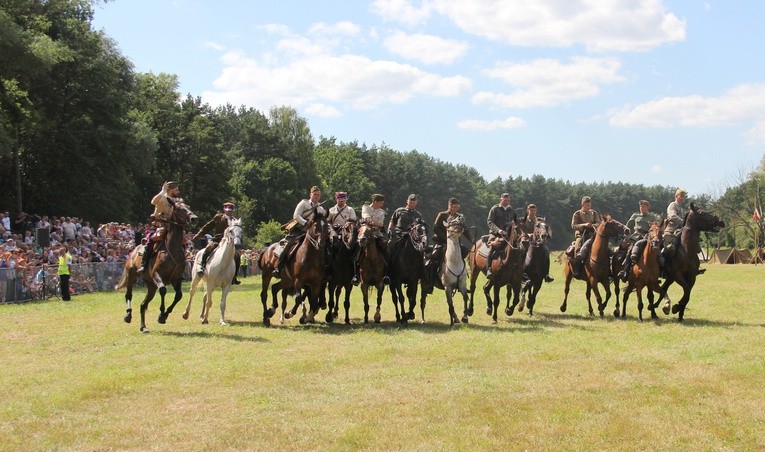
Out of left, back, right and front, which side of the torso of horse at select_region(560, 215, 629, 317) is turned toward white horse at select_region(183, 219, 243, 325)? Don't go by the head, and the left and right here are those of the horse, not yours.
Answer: right

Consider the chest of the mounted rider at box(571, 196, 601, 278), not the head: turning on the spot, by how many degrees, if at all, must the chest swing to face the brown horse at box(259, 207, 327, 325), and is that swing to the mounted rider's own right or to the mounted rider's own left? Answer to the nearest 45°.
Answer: approximately 90° to the mounted rider's own right

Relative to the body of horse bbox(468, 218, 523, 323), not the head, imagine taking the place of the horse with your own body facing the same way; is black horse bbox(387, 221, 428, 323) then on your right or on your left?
on your right

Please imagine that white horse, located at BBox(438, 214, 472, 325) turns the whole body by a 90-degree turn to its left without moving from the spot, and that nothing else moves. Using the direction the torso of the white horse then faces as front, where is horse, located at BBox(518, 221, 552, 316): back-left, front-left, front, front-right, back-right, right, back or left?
front-left

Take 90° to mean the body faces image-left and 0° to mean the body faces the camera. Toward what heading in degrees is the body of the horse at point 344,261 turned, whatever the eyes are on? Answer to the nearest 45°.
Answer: approximately 0°

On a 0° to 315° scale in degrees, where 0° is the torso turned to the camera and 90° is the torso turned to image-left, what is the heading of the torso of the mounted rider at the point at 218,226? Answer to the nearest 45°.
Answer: approximately 315°

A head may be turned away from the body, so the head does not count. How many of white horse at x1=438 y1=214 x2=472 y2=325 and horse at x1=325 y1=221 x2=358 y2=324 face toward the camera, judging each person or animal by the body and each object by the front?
2

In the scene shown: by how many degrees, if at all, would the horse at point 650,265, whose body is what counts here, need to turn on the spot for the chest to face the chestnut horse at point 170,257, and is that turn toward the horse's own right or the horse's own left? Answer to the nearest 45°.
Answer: approximately 90° to the horse's own right

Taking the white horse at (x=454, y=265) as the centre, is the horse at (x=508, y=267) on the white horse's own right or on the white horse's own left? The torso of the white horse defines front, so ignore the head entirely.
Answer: on the white horse's own left
